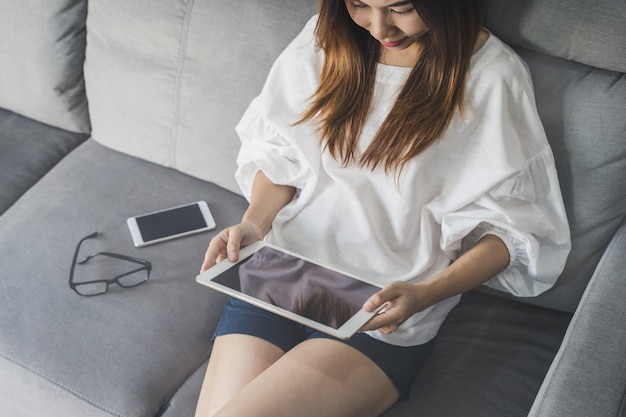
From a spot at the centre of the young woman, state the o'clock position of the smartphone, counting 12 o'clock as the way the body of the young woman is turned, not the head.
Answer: The smartphone is roughly at 2 o'clock from the young woman.

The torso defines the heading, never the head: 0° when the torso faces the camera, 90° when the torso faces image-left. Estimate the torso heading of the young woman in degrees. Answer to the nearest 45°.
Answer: approximately 45°

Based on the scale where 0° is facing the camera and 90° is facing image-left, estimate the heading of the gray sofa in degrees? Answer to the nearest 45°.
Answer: approximately 45°
